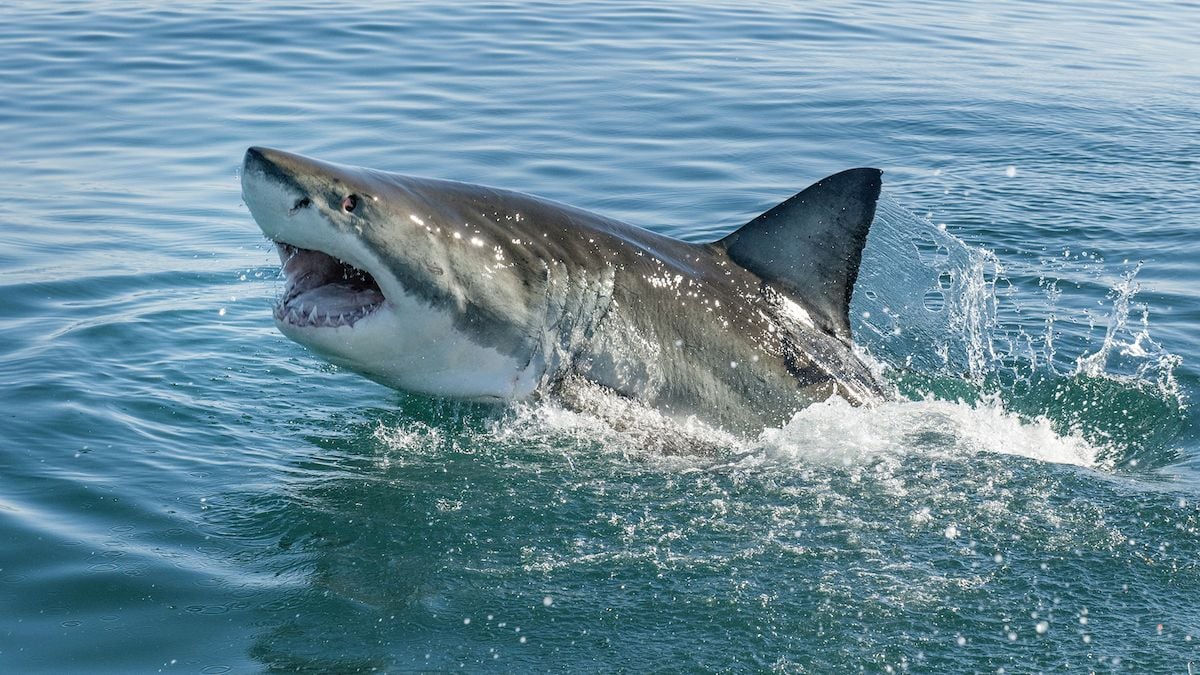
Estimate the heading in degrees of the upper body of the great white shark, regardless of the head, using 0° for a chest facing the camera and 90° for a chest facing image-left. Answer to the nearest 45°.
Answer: approximately 90°
